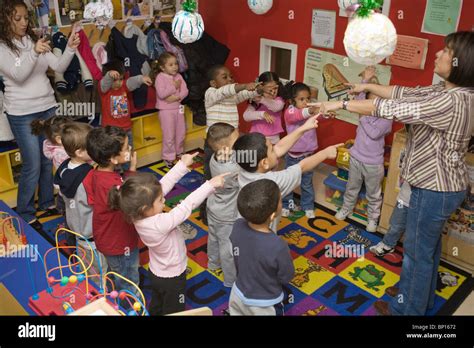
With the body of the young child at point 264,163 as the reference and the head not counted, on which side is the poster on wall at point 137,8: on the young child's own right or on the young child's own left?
on the young child's own left

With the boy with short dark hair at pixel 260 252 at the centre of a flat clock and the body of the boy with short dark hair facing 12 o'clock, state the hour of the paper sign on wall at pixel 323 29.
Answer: The paper sign on wall is roughly at 11 o'clock from the boy with short dark hair.

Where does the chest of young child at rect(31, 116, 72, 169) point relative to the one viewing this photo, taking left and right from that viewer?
facing to the right of the viewer

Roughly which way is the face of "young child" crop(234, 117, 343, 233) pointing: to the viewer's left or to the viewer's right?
to the viewer's right

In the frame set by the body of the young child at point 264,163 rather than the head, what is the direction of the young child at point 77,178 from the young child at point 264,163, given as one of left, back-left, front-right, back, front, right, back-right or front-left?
back-left

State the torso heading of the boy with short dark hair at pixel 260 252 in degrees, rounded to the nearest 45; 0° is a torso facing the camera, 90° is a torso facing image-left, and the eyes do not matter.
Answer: approximately 225°

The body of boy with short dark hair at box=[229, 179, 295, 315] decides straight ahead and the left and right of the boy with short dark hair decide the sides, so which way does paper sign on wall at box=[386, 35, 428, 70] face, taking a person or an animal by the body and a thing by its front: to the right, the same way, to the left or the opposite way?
the opposite way

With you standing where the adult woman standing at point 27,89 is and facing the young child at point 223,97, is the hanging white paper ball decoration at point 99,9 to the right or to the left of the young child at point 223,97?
left

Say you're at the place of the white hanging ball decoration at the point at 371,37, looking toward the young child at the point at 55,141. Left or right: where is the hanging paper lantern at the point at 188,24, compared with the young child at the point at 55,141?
right

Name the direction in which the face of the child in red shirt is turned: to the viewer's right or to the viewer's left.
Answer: to the viewer's right

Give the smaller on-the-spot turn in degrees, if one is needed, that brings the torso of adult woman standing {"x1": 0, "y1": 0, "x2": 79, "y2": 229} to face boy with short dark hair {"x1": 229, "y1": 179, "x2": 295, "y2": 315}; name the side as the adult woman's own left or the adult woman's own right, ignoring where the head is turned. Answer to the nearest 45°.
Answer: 0° — they already face them

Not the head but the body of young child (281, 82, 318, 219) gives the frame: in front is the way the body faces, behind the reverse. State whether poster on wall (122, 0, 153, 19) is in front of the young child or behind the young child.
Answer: behind
